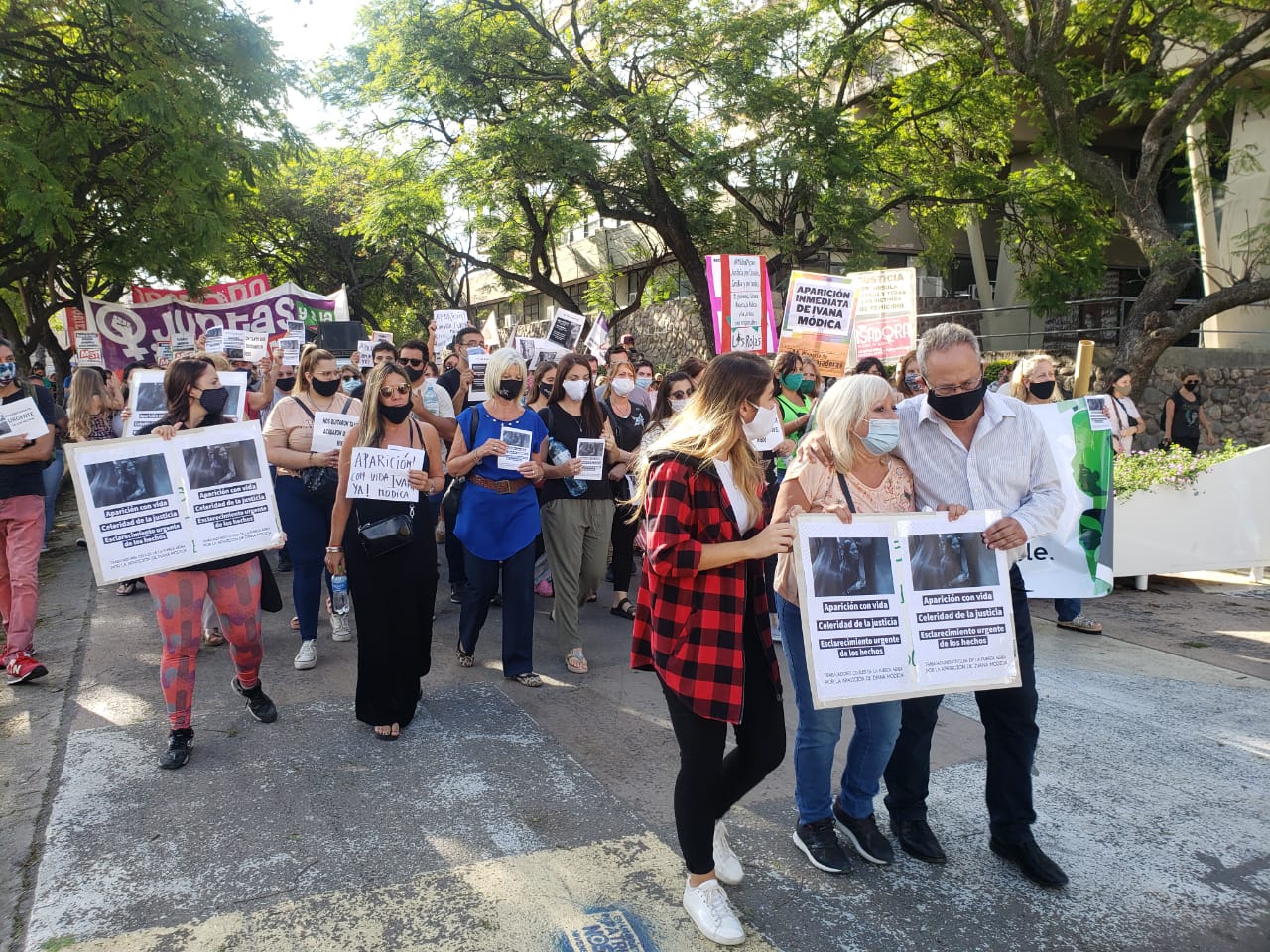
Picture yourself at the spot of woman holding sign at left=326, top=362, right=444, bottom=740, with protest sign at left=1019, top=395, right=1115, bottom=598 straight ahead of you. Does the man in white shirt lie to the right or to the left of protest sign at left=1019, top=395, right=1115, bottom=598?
right

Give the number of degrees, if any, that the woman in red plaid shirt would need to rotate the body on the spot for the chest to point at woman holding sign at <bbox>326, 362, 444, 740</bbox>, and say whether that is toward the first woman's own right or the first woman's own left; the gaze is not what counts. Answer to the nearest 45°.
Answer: approximately 180°

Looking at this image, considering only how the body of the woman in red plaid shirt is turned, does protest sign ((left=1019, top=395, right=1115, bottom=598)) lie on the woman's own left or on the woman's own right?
on the woman's own left

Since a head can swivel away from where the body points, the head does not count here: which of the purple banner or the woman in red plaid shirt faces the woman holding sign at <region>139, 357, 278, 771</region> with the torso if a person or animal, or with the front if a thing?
the purple banner

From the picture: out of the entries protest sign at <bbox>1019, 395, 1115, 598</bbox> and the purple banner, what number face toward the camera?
2

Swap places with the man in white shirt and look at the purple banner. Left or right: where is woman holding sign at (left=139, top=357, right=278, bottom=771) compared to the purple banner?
left

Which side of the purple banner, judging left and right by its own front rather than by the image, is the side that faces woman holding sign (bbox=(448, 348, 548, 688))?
front

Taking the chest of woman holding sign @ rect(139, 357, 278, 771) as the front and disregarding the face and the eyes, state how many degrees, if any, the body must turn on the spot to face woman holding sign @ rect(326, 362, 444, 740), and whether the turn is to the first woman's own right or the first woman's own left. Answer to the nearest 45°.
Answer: approximately 90° to the first woman's own left

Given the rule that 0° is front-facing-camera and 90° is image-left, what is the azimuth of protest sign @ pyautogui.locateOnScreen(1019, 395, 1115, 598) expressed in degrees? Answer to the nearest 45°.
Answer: approximately 0°
